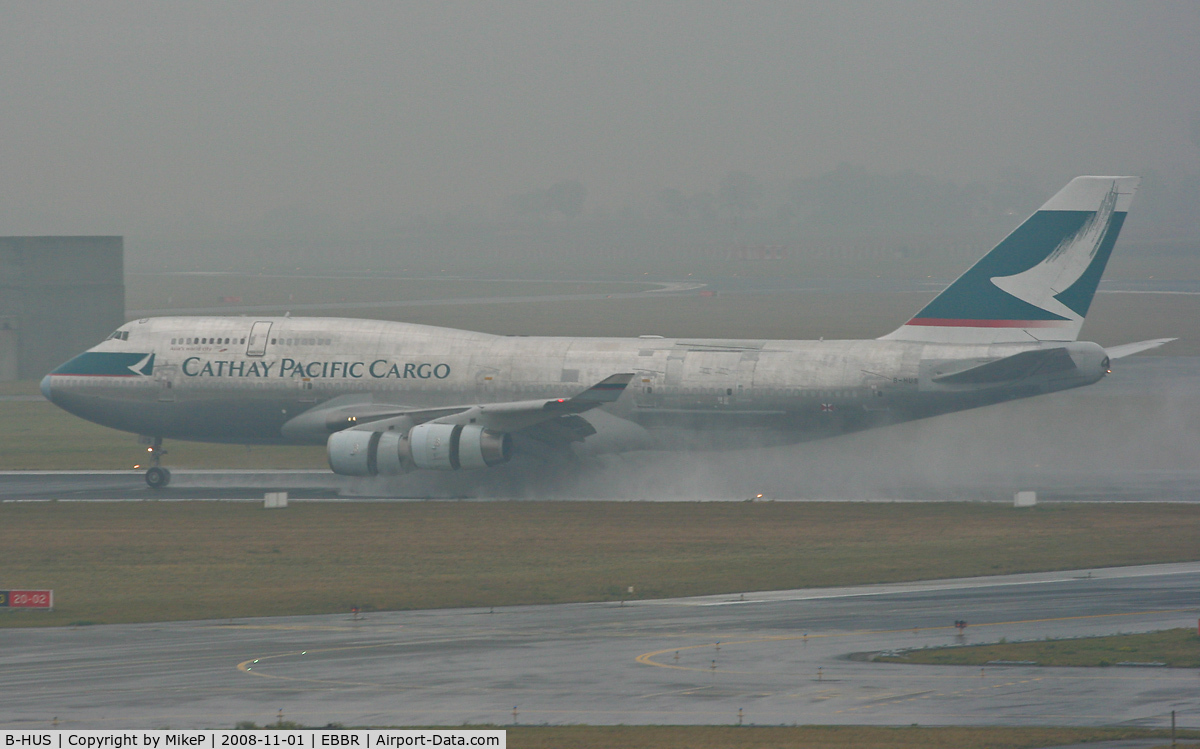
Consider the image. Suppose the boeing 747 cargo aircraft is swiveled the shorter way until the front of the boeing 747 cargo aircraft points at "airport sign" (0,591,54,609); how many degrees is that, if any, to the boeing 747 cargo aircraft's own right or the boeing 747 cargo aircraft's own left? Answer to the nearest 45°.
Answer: approximately 45° to the boeing 747 cargo aircraft's own left

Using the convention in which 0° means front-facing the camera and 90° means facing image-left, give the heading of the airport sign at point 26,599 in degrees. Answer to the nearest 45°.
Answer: approximately 0°

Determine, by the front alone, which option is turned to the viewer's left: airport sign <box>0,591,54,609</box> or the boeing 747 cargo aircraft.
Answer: the boeing 747 cargo aircraft

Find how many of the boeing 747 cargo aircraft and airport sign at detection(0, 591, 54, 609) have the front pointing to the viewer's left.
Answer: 1

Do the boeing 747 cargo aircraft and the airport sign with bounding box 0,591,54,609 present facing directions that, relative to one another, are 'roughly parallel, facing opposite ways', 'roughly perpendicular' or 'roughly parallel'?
roughly perpendicular

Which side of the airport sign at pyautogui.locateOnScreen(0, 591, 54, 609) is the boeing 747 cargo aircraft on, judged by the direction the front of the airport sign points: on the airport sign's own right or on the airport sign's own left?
on the airport sign's own left

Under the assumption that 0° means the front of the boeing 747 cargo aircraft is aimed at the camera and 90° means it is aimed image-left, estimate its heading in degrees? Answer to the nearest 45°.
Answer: approximately 90°
